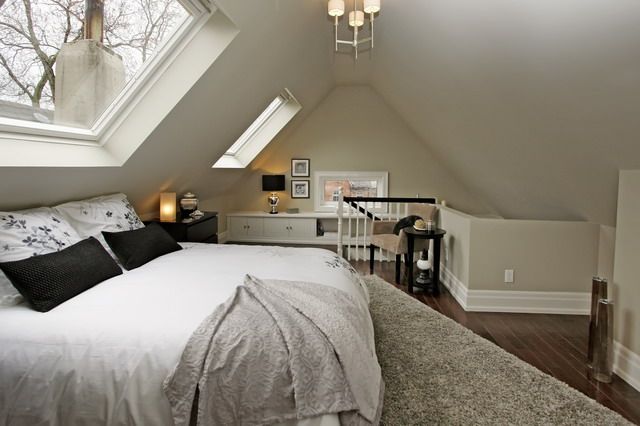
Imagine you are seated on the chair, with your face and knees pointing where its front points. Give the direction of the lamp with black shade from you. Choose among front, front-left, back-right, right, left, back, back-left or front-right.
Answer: right

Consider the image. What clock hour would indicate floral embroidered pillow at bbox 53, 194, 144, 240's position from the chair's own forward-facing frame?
The floral embroidered pillow is roughly at 12 o'clock from the chair.

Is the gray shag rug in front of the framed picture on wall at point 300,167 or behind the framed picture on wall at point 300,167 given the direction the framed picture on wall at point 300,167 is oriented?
in front

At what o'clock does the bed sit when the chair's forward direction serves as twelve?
The bed is roughly at 11 o'clock from the chair.

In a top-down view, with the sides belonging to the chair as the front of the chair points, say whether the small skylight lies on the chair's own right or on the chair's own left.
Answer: on the chair's own right

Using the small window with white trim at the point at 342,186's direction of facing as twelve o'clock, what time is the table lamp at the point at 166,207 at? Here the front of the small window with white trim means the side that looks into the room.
The table lamp is roughly at 1 o'clock from the small window with white trim.

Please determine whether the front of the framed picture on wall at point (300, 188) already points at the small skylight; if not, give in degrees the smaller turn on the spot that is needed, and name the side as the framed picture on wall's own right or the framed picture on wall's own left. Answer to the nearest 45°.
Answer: approximately 45° to the framed picture on wall's own right

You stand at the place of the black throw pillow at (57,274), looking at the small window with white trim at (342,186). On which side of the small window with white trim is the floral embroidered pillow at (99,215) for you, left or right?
left

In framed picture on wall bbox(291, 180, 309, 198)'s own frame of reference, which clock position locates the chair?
The chair is roughly at 11 o'clock from the framed picture on wall.

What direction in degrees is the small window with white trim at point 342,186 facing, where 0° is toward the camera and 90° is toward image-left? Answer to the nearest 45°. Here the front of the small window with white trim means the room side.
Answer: approximately 0°

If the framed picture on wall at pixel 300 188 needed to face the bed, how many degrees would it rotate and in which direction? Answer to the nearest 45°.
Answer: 0° — it already faces it

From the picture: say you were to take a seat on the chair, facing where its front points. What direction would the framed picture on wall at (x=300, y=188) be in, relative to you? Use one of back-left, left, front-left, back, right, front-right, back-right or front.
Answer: right
